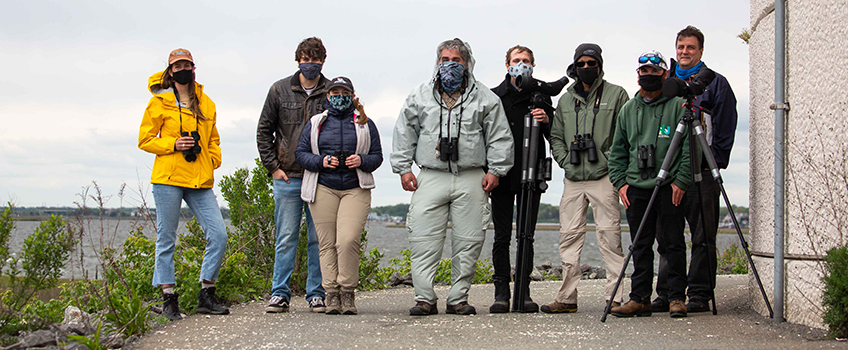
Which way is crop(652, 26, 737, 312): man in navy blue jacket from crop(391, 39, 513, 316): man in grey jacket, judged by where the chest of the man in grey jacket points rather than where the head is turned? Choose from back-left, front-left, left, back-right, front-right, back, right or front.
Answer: left

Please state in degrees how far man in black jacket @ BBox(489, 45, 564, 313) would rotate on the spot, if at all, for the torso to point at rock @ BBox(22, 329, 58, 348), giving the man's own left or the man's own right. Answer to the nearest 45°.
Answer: approximately 45° to the man's own right

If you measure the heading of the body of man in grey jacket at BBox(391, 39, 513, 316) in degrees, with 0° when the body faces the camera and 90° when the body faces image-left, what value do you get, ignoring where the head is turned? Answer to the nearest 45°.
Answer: approximately 0°

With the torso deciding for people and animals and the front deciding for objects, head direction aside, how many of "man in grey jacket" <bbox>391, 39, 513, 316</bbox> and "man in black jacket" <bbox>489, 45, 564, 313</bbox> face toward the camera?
2

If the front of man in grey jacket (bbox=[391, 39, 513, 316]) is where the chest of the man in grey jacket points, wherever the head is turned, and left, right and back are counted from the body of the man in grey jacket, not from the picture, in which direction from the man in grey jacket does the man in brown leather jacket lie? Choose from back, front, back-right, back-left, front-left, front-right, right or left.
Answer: right

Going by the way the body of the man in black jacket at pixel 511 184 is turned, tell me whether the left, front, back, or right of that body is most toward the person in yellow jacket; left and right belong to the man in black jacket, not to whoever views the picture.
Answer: right

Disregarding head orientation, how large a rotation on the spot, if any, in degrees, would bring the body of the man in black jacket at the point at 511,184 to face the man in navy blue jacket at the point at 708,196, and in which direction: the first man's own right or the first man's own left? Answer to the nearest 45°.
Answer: approximately 90° to the first man's own left

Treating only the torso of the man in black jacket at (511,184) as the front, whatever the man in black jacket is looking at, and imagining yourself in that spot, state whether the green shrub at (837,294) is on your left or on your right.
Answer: on your left

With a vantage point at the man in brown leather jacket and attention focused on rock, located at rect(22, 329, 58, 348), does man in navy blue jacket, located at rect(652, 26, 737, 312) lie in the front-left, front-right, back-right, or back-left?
back-left

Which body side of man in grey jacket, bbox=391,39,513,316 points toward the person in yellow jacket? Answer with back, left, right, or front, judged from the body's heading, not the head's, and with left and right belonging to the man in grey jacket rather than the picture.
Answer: right

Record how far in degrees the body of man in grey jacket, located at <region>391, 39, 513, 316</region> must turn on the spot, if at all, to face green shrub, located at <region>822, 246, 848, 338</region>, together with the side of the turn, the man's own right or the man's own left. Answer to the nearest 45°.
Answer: approximately 45° to the man's own left
